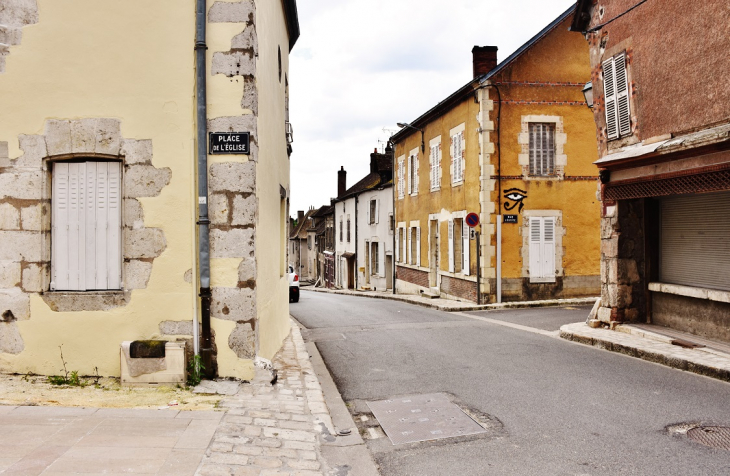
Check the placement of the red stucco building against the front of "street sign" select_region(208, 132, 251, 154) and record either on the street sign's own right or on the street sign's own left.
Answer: on the street sign's own left

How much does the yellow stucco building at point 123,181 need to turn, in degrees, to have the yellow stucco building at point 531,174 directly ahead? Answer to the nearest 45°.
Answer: approximately 135° to its left

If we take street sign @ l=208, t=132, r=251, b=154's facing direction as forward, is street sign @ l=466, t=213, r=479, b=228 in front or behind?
behind

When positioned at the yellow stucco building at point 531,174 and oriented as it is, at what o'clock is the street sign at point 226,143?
The street sign is roughly at 11 o'clock from the yellow stucco building.

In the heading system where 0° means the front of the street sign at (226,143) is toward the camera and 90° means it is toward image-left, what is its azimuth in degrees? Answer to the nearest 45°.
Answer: approximately 0°

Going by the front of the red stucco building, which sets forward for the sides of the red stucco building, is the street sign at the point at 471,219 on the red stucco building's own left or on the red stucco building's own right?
on the red stucco building's own right

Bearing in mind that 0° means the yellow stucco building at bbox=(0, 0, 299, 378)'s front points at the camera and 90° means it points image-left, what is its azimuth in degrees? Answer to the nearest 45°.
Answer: approximately 0°

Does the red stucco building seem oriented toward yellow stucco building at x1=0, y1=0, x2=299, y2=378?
yes

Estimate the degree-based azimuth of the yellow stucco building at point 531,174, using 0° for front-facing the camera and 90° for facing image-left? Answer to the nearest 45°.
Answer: approximately 45°
